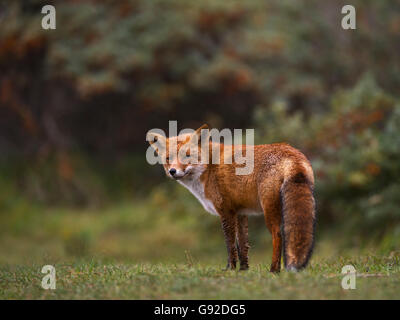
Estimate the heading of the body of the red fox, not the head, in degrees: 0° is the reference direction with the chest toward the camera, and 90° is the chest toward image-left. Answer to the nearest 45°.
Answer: approximately 135°
